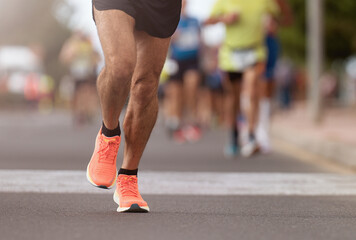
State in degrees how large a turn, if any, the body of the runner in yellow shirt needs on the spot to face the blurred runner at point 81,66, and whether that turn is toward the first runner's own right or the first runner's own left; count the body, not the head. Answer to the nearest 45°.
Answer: approximately 135° to the first runner's own right

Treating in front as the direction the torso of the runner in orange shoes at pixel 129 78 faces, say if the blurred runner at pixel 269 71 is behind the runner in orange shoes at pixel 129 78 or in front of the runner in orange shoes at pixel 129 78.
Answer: behind

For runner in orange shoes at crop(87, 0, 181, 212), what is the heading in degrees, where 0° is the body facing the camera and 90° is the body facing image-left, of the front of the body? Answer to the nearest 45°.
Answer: approximately 0°
